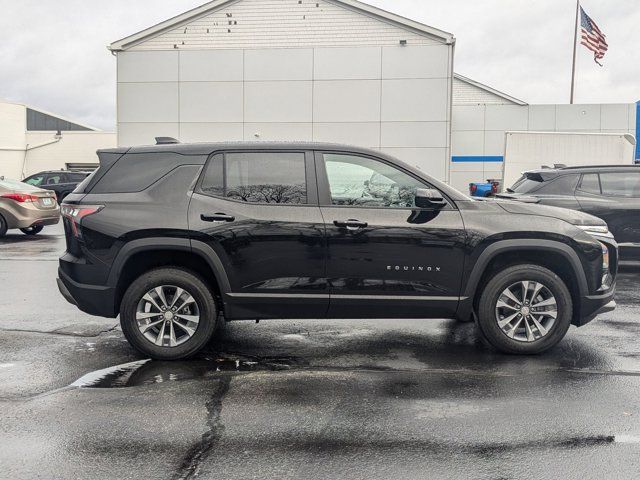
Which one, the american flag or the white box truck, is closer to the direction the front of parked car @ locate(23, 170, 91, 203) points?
the white box truck

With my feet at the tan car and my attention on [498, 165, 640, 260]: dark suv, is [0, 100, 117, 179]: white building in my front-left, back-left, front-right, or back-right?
back-left

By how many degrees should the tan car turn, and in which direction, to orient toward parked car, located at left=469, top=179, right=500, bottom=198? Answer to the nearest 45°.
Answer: approximately 135° to its right

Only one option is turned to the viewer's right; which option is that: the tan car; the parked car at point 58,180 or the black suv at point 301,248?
the black suv

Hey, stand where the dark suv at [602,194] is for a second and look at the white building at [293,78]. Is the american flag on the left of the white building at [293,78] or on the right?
right

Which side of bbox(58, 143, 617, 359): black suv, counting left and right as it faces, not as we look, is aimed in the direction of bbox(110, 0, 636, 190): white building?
left

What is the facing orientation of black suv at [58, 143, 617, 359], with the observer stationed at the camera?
facing to the right of the viewer

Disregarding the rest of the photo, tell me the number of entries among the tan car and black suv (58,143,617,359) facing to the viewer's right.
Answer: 1

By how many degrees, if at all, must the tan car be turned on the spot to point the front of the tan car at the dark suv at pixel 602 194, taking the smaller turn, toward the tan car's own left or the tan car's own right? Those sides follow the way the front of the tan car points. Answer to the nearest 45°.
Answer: approximately 180°

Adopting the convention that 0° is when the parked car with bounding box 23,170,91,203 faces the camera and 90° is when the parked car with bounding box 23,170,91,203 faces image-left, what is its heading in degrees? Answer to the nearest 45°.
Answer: approximately 45°

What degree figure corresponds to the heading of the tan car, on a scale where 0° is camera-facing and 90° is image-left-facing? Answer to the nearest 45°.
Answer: approximately 135°

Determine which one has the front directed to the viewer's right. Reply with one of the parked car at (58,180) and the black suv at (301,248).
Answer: the black suv

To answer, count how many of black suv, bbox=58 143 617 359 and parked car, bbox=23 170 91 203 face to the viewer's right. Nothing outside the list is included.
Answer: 1

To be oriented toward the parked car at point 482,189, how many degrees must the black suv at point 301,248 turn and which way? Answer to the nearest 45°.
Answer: approximately 90° to its left

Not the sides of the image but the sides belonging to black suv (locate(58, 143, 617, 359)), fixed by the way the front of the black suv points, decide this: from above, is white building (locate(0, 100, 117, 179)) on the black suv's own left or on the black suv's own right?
on the black suv's own left

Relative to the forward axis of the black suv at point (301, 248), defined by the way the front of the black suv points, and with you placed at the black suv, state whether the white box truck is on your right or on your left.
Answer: on your left
